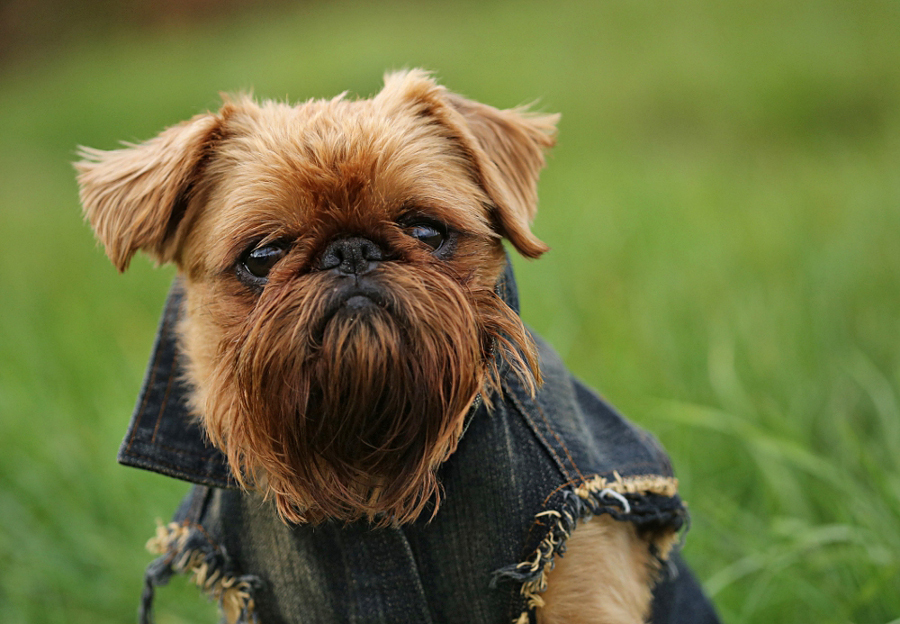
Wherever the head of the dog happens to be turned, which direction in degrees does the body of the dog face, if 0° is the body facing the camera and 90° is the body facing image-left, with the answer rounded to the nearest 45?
approximately 0°
